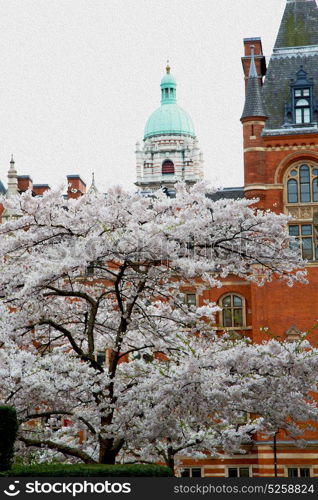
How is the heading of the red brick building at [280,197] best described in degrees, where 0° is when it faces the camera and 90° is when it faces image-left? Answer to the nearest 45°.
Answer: approximately 0°

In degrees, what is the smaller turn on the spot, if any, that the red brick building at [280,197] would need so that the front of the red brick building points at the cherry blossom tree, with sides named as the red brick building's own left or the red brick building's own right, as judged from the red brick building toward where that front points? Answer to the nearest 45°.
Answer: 0° — it already faces it

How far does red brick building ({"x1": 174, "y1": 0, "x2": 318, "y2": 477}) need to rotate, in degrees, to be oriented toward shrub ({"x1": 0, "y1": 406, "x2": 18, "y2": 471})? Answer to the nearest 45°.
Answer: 0° — it already faces it
